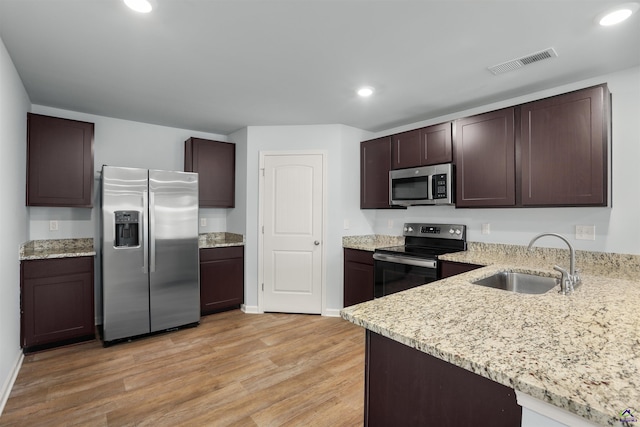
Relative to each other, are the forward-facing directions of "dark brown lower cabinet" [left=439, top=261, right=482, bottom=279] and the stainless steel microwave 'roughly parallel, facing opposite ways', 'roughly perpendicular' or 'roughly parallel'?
roughly parallel

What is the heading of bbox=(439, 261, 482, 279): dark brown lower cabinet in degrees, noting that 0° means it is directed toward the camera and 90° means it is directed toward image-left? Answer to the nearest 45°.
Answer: approximately 45°

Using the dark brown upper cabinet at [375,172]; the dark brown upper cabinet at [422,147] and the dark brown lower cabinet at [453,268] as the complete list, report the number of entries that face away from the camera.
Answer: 0

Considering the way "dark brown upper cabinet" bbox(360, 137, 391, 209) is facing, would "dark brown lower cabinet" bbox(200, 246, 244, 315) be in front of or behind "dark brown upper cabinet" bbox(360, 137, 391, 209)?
in front

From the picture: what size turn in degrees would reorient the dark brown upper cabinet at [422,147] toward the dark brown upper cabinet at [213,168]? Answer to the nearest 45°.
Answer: approximately 45° to its right

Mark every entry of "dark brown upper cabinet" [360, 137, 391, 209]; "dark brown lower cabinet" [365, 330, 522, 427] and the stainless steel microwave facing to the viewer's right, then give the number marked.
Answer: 0

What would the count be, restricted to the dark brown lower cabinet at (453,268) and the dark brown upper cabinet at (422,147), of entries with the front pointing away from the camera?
0

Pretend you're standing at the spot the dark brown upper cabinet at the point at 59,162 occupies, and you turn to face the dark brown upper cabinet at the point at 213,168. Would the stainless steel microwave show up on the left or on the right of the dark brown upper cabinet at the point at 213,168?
right

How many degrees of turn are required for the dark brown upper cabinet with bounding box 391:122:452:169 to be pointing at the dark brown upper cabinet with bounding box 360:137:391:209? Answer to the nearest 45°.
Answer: approximately 90° to its right

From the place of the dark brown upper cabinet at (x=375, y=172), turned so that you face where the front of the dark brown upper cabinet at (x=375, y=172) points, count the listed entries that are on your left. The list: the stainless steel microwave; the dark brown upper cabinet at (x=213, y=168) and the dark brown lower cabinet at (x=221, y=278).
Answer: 1

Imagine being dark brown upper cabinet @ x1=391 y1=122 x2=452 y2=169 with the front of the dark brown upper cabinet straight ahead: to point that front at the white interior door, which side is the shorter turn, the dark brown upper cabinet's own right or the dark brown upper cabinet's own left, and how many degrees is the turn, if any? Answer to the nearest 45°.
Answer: approximately 45° to the dark brown upper cabinet's own right

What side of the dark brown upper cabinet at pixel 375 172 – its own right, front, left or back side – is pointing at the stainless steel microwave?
left

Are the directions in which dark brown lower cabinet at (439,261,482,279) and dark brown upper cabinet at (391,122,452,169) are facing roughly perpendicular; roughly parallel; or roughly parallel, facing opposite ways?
roughly parallel
